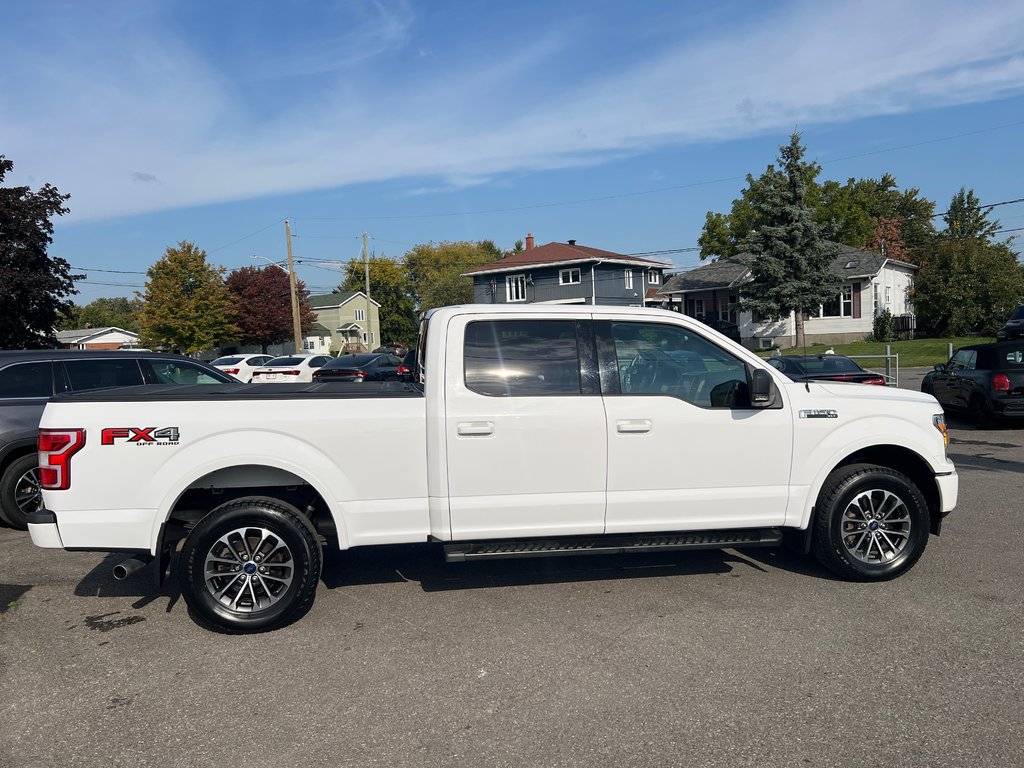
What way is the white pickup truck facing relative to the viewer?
to the viewer's right

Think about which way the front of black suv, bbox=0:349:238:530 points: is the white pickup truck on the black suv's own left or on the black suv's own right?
on the black suv's own right

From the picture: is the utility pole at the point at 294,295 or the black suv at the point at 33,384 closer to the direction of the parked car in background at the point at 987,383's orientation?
the utility pole

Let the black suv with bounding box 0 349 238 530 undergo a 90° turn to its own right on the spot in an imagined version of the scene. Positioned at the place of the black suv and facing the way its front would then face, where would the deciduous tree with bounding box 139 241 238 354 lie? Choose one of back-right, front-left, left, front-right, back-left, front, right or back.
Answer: back

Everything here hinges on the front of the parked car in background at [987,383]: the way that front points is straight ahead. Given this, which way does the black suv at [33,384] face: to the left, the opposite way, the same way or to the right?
to the right

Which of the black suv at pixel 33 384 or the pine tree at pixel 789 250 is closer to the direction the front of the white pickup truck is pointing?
the pine tree

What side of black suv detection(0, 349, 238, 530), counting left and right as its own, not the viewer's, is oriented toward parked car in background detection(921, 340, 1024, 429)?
front

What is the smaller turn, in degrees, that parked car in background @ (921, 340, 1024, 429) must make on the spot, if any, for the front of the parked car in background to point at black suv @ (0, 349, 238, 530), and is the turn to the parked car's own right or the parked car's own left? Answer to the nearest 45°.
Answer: approximately 90° to the parked car's own left

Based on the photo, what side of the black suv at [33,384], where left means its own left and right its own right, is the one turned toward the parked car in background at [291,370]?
left

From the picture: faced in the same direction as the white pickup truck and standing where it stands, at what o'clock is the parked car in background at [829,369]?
The parked car in background is roughly at 10 o'clock from the white pickup truck.

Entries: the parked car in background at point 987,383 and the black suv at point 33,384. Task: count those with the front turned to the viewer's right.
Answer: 1

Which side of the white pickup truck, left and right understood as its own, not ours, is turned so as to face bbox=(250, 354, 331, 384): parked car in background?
left

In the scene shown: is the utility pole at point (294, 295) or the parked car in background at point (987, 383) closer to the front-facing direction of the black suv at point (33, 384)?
the parked car in background

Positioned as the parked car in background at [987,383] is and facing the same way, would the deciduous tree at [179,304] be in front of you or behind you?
in front

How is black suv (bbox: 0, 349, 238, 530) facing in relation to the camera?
to the viewer's right
